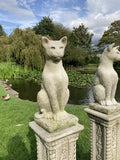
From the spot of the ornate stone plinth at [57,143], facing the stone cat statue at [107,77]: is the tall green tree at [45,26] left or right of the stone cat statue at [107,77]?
left

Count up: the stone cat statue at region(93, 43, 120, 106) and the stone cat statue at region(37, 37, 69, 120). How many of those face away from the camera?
0

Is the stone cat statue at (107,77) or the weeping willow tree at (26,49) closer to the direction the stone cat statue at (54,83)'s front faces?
the stone cat statue

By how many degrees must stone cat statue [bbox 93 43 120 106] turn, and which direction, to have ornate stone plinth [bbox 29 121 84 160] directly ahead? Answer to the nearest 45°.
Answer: approximately 90° to its right

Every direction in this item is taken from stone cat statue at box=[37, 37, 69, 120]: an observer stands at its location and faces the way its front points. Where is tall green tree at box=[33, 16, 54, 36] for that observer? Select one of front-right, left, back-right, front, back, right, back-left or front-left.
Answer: back-left

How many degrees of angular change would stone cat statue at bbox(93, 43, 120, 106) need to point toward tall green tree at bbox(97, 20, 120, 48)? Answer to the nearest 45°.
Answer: approximately 135° to its left

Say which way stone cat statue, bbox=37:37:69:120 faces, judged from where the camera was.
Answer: facing the viewer and to the right of the viewer

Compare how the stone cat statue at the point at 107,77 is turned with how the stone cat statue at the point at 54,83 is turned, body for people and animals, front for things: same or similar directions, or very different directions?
same or similar directions
